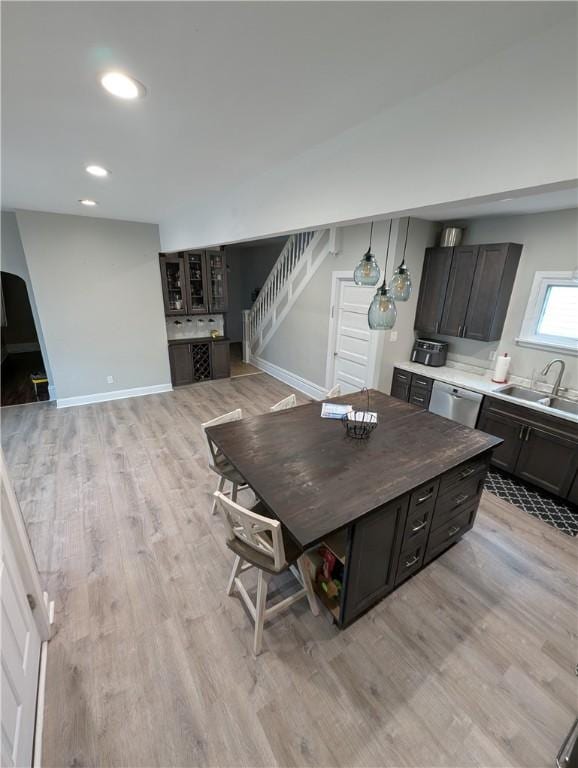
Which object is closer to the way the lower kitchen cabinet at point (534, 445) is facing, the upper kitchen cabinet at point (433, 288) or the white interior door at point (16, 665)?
the white interior door

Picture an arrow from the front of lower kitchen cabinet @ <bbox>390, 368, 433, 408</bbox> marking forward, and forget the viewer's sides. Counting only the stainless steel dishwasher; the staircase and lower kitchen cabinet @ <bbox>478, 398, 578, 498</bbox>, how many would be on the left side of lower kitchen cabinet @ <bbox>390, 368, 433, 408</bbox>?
2

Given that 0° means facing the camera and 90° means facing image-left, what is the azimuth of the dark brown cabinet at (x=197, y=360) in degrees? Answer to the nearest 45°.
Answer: approximately 315°
